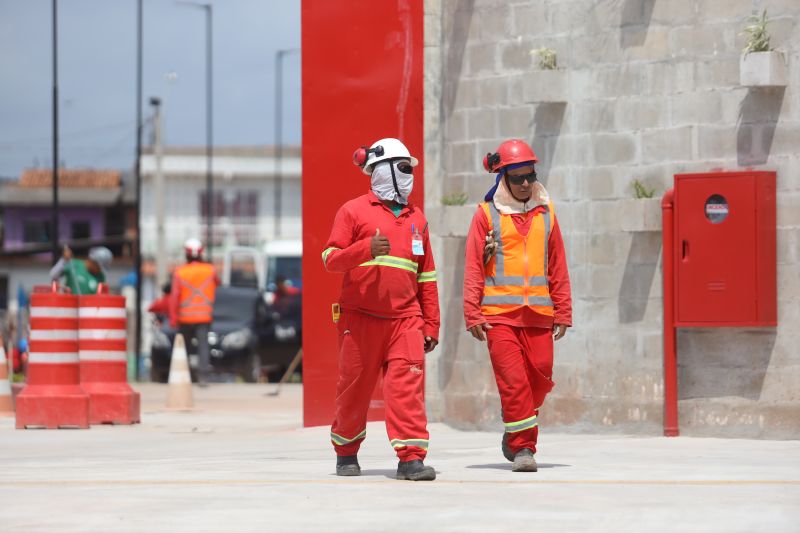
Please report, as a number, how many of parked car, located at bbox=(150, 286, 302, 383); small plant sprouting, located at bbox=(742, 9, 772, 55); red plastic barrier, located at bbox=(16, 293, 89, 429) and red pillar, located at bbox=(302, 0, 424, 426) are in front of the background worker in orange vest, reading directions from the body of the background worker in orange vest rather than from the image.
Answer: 1

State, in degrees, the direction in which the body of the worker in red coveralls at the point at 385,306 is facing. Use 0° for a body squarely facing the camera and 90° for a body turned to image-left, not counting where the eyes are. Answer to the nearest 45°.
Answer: approximately 315°

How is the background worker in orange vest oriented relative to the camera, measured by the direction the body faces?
away from the camera

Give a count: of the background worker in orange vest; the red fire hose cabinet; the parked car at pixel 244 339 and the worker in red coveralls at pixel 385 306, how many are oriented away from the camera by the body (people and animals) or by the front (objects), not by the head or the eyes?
1

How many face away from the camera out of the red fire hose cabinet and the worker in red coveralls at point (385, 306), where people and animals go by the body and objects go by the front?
0

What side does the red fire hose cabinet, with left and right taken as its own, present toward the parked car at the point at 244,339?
right

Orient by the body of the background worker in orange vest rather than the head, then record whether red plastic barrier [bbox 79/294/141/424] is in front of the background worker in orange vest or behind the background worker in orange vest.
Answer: behind

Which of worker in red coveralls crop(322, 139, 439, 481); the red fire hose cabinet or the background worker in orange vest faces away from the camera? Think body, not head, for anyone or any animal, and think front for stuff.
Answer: the background worker in orange vest

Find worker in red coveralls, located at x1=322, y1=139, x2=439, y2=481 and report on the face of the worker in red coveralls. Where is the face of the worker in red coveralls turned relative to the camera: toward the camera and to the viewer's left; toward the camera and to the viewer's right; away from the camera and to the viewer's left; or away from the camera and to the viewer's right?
toward the camera and to the viewer's right

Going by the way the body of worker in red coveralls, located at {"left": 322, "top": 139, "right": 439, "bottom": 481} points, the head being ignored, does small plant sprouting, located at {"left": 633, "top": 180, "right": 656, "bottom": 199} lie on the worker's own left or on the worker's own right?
on the worker's own left

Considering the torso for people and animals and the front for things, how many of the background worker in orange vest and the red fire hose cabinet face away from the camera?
1

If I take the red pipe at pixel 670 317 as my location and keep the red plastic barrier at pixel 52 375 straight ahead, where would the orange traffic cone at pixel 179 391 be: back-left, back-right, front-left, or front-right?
front-right

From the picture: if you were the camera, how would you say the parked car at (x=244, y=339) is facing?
facing the viewer and to the left of the viewer
